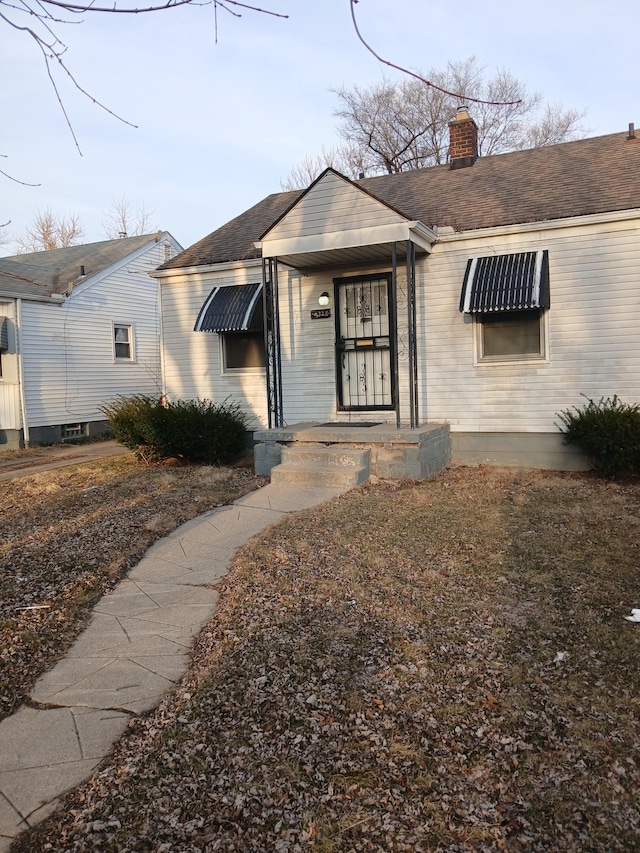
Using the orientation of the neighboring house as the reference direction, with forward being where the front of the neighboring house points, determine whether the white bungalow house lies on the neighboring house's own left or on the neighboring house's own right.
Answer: on the neighboring house's own left

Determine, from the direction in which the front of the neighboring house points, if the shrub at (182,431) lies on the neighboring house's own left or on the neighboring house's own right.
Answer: on the neighboring house's own left

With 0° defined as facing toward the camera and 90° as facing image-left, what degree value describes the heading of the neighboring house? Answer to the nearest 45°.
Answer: approximately 45°

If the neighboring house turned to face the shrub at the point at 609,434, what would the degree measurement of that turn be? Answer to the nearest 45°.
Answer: approximately 90° to its left
